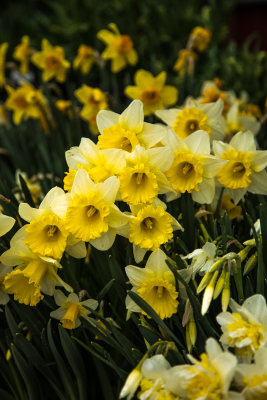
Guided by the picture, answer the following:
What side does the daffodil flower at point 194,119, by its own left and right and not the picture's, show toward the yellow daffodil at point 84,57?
back

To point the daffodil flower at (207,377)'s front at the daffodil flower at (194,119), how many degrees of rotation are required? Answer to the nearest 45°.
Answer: approximately 180°

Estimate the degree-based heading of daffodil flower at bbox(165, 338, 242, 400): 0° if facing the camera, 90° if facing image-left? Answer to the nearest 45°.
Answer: approximately 0°

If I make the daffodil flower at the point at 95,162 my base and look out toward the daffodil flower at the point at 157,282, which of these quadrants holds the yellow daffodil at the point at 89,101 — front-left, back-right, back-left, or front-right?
back-left

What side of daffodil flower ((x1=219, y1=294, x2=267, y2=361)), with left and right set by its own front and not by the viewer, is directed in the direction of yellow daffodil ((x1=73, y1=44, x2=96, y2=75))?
back
